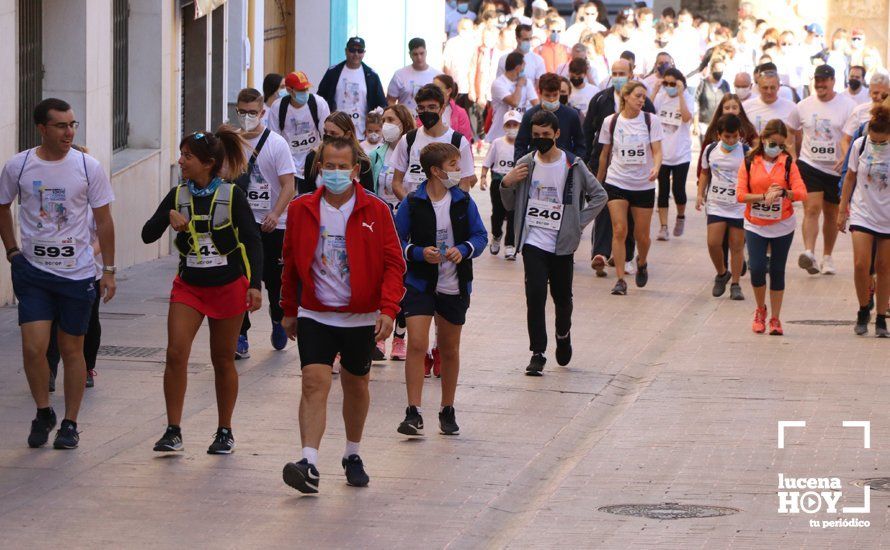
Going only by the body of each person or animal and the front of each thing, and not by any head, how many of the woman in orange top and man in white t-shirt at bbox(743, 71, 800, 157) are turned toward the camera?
2

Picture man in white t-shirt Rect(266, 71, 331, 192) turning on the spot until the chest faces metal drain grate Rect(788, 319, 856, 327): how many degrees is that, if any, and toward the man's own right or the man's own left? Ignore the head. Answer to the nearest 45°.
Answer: approximately 90° to the man's own left

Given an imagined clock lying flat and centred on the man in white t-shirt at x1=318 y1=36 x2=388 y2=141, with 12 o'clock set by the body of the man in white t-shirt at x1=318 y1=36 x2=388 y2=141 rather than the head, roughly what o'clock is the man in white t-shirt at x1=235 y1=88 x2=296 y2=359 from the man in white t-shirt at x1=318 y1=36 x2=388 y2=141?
the man in white t-shirt at x1=235 y1=88 x2=296 y2=359 is roughly at 12 o'clock from the man in white t-shirt at x1=318 y1=36 x2=388 y2=141.

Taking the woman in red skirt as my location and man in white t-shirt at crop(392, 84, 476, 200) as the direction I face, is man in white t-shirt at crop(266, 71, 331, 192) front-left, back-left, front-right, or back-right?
front-left

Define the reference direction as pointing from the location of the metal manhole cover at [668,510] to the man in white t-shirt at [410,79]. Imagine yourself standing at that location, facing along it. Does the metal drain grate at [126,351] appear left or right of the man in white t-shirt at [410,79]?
left

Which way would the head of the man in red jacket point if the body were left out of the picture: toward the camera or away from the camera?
toward the camera

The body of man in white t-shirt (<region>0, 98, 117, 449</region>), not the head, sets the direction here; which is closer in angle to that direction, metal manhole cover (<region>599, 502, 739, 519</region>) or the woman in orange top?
the metal manhole cover

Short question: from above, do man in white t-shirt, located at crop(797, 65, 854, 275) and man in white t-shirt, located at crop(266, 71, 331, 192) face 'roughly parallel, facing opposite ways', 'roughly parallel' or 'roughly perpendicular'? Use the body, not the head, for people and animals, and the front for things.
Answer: roughly parallel

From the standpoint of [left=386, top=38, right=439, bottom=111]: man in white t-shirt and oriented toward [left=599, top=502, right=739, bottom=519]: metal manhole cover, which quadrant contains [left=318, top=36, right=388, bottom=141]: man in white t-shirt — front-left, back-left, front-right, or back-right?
front-right

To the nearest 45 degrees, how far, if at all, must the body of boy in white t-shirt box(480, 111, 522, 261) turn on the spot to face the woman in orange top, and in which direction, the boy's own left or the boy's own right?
approximately 45° to the boy's own left

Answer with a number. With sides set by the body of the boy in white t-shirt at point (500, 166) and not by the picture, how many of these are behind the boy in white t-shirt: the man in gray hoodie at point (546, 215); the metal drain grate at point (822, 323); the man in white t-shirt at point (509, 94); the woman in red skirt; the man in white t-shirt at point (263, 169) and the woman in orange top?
1

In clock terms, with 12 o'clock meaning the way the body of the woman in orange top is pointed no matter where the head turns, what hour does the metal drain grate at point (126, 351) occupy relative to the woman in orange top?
The metal drain grate is roughly at 2 o'clock from the woman in orange top.

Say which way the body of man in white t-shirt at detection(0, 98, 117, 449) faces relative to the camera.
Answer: toward the camera

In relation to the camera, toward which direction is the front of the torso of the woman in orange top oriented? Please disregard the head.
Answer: toward the camera

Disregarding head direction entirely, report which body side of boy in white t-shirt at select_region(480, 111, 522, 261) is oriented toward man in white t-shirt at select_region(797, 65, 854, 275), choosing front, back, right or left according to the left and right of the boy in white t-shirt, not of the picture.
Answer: left

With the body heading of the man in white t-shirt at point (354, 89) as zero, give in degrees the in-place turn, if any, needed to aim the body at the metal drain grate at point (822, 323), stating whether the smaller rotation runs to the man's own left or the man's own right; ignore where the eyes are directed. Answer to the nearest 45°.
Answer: approximately 45° to the man's own left

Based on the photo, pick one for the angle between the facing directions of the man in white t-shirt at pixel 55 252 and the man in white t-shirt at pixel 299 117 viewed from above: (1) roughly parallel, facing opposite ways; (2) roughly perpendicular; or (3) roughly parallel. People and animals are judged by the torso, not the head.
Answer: roughly parallel

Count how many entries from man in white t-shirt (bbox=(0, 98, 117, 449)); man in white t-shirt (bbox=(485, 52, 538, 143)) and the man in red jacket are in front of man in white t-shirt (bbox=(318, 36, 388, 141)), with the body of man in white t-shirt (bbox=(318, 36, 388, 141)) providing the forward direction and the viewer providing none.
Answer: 2
